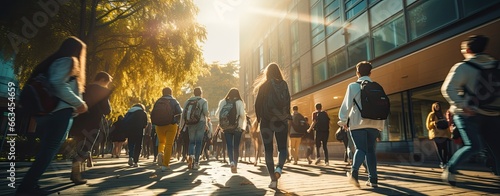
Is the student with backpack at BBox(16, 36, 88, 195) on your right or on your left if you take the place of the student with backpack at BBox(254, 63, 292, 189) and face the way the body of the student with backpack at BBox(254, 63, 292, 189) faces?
on your left

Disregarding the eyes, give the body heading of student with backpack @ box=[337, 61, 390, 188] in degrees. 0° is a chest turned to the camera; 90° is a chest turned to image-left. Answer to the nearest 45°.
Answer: approximately 135°

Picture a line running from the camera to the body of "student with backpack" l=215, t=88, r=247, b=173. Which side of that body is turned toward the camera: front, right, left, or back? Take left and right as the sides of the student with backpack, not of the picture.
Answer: back

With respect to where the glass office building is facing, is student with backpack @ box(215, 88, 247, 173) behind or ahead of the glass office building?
ahead

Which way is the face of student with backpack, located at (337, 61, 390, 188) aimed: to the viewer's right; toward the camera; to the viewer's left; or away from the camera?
away from the camera

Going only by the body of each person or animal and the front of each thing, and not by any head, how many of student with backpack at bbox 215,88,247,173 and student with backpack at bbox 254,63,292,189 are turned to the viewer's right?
0

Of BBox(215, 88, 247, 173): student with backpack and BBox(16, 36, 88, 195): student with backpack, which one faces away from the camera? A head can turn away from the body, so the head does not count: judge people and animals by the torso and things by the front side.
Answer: BBox(215, 88, 247, 173): student with backpack

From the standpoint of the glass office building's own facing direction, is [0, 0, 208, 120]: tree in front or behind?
in front

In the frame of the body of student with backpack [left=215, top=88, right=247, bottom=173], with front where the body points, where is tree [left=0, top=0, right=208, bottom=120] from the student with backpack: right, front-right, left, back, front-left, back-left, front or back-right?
front-left

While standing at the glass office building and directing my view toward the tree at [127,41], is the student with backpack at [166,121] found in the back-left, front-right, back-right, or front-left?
front-left

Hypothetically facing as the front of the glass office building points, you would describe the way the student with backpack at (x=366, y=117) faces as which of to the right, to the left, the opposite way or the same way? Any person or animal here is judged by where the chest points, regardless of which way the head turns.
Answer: to the right

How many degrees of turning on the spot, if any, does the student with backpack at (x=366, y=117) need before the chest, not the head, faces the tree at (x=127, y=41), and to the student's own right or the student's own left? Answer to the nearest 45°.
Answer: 0° — they already face it

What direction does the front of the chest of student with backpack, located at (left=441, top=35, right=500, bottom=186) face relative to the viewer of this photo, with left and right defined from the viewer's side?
facing away from the viewer and to the left of the viewer

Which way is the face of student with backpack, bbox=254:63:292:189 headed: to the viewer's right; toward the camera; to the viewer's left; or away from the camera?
away from the camera

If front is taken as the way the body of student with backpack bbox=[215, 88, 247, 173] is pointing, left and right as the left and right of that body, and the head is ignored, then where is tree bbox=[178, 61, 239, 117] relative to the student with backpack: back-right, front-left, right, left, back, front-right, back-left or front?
front

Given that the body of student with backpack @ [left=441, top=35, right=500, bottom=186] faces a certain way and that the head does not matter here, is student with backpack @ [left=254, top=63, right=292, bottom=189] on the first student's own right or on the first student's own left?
on the first student's own left
